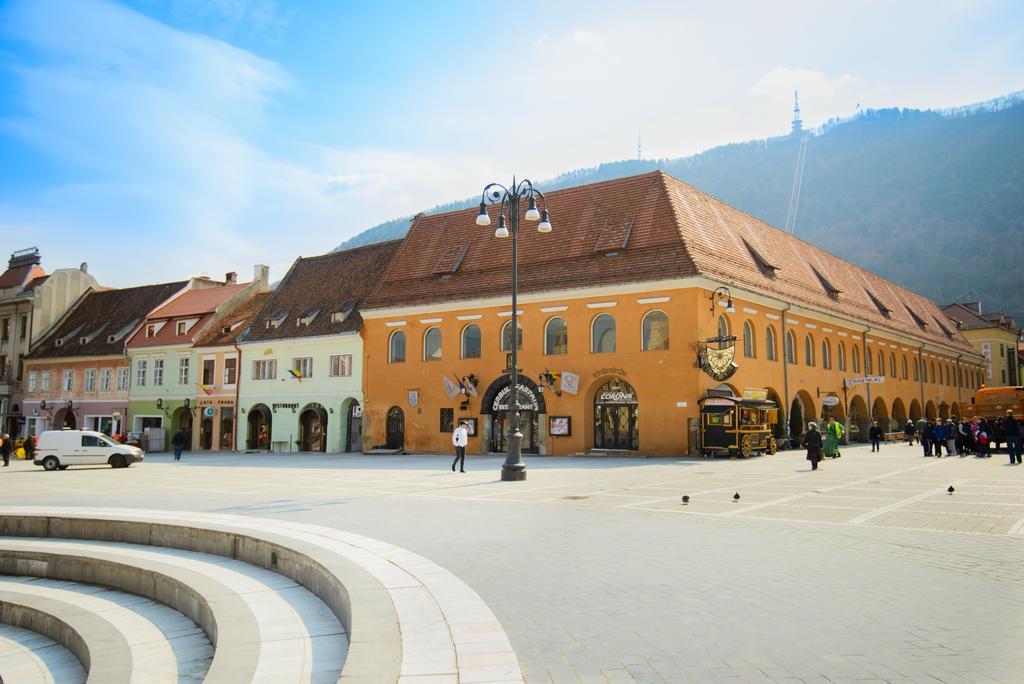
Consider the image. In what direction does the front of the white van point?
to the viewer's right

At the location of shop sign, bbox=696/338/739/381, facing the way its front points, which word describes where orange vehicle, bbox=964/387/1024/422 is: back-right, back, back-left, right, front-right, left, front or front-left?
back-left

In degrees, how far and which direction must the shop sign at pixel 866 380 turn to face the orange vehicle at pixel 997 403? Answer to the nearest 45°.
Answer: approximately 135° to its left

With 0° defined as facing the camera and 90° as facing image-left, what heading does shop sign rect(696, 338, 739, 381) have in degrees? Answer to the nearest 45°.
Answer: approximately 0°

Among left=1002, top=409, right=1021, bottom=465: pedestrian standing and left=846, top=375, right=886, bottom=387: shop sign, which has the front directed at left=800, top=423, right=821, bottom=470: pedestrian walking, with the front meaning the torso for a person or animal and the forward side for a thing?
the shop sign
